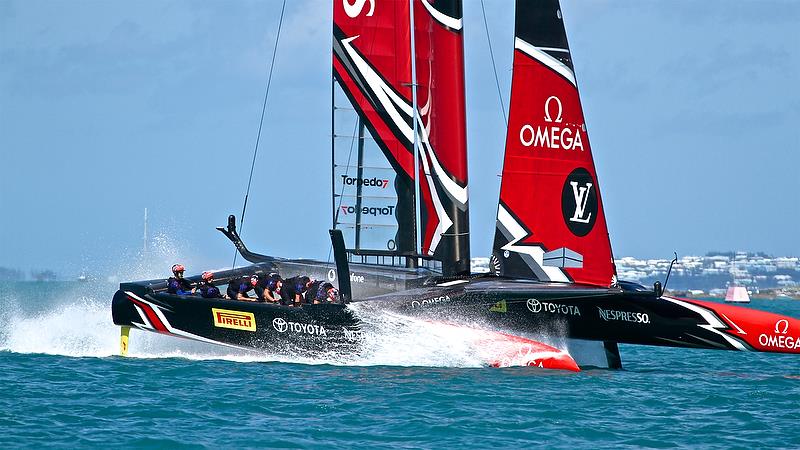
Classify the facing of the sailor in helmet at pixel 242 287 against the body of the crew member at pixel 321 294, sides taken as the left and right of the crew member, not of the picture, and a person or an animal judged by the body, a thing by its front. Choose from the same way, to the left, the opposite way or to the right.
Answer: the same way

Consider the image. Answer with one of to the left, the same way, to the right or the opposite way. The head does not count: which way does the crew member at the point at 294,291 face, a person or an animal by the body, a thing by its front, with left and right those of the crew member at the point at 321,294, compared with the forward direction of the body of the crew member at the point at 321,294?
the same way

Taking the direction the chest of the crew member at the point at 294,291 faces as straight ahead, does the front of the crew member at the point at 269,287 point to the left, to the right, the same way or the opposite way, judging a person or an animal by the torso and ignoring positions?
the same way
